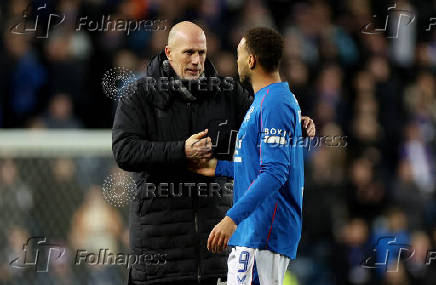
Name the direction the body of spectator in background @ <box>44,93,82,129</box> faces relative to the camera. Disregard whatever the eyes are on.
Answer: toward the camera

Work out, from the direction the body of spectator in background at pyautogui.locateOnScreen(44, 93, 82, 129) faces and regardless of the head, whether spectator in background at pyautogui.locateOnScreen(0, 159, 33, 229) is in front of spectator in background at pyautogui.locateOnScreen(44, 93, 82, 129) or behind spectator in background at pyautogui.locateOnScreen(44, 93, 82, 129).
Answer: in front

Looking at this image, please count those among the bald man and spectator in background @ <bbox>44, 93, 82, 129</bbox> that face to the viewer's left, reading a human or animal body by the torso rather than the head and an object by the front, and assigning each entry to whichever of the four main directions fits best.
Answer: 0

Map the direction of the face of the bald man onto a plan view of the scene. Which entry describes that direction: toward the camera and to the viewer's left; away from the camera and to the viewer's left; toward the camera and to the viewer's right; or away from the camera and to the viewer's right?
toward the camera and to the viewer's right

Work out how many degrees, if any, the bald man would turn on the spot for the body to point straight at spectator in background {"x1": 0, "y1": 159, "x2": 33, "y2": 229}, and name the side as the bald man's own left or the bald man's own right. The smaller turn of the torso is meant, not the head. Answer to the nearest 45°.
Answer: approximately 180°

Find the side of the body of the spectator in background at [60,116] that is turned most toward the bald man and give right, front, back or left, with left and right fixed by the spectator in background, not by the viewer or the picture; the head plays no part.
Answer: front

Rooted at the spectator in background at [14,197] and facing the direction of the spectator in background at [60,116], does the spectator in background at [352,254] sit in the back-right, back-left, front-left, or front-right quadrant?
front-right

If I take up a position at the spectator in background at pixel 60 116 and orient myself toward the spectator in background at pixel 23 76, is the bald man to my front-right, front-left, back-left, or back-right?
back-left

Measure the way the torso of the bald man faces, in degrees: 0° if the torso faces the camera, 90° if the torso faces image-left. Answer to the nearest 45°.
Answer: approximately 315°

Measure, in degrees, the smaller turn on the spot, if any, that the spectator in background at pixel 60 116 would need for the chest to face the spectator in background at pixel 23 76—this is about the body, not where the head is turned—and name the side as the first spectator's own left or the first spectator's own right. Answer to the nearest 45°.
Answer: approximately 135° to the first spectator's own right

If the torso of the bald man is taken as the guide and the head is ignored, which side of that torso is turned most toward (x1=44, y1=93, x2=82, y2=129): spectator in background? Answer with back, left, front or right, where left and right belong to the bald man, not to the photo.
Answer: back
